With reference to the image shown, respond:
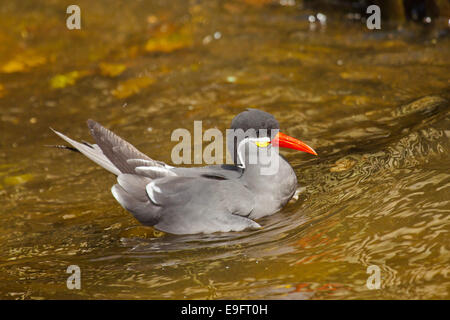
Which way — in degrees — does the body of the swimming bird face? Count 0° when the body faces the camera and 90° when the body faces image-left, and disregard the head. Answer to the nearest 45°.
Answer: approximately 270°
